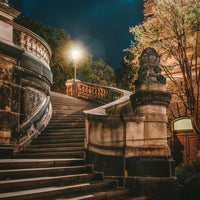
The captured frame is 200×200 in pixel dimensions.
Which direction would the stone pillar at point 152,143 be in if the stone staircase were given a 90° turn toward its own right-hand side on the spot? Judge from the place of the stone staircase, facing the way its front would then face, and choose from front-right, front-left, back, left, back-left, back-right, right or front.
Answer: back

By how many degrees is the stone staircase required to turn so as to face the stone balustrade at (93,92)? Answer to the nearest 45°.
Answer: approximately 180°

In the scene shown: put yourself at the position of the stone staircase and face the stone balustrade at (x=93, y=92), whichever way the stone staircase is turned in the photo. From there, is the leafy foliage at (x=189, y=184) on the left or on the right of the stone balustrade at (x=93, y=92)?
right

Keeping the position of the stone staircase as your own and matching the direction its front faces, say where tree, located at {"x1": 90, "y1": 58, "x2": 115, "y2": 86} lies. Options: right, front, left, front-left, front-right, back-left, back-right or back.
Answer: back

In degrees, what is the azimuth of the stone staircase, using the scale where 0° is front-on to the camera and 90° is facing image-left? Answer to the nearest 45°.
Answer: approximately 0°
